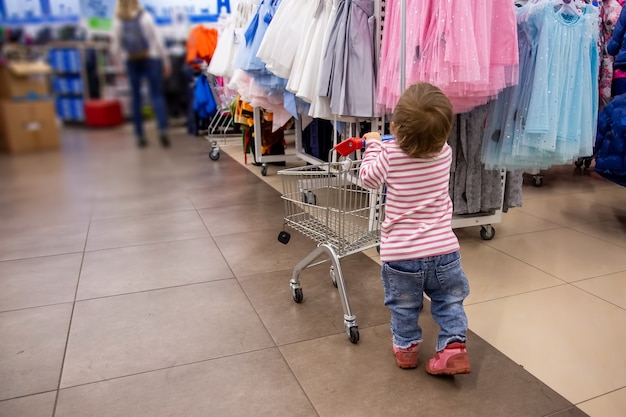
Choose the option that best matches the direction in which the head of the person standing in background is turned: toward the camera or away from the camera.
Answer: away from the camera

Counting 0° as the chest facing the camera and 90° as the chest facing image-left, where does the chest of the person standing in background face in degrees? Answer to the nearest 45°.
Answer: approximately 180°

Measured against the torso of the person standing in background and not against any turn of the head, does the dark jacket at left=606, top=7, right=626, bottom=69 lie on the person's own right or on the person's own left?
on the person's own right

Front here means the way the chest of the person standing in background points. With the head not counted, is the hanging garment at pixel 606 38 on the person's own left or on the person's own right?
on the person's own right
